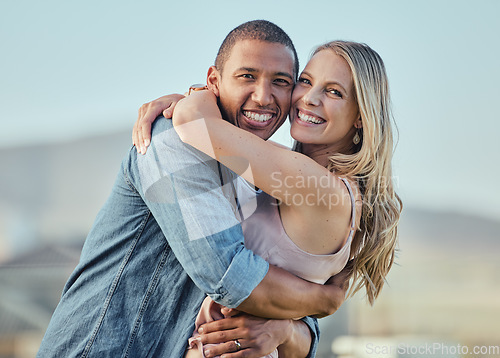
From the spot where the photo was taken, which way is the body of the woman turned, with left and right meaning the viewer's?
facing to the left of the viewer

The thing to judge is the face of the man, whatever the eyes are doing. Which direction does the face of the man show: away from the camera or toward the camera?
toward the camera

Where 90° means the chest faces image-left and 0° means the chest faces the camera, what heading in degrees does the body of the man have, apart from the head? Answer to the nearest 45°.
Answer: approximately 270°
